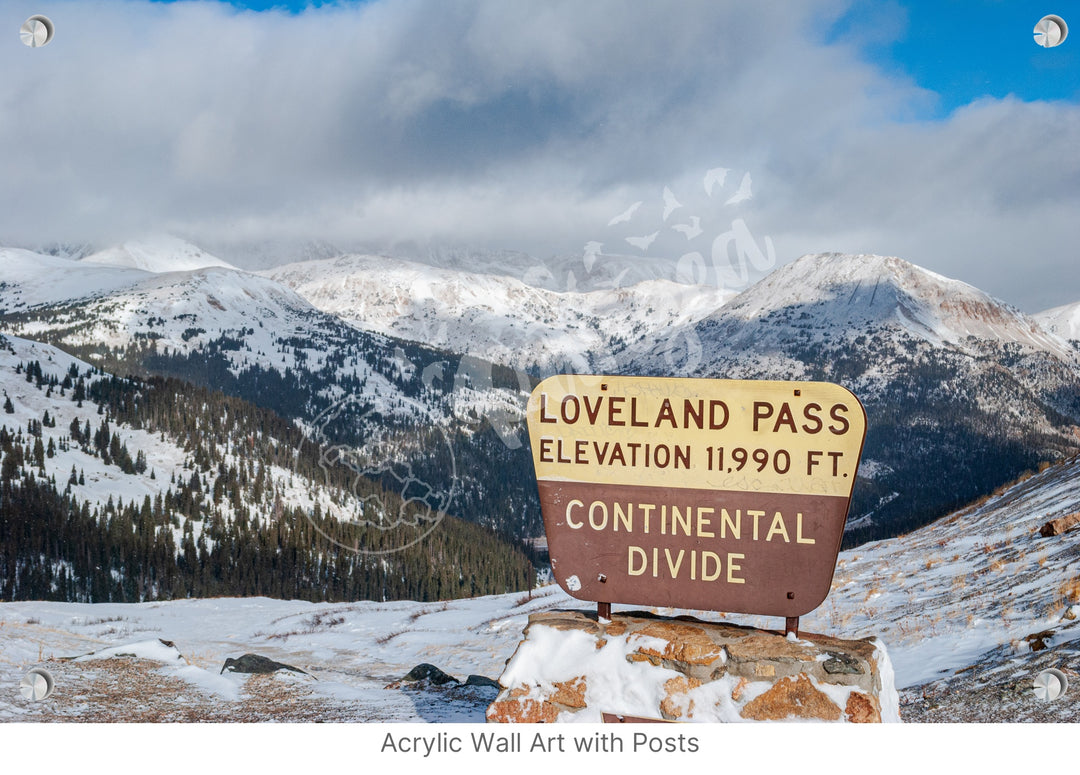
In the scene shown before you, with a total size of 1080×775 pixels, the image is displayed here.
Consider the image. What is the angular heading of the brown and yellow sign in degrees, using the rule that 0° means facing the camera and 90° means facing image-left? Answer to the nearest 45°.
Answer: approximately 0°
